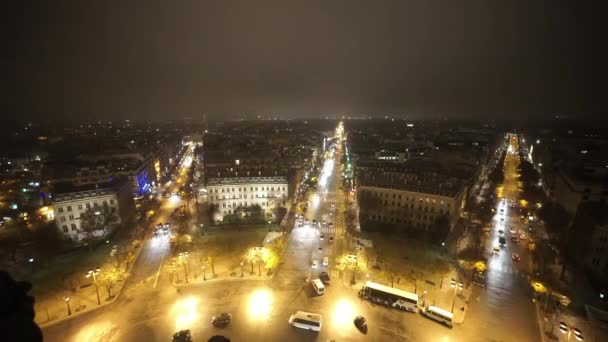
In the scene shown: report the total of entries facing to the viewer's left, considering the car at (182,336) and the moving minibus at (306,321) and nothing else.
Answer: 2

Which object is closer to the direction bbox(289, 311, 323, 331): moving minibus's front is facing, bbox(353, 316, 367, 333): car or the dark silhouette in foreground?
the dark silhouette in foreground

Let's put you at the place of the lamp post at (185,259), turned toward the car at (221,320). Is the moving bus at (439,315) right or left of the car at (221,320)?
left

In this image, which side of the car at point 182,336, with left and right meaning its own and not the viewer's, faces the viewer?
left

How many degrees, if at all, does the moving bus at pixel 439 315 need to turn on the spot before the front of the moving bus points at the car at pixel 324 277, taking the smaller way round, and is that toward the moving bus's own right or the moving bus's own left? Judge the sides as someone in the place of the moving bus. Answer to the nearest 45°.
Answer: approximately 45° to the moving bus's own left

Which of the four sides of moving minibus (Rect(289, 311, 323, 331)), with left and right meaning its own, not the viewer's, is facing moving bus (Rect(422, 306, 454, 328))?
back

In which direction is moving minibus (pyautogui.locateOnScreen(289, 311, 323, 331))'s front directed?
to the viewer's left

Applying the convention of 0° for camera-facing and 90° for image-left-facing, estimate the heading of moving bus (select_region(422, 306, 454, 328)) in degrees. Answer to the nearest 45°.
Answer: approximately 135°

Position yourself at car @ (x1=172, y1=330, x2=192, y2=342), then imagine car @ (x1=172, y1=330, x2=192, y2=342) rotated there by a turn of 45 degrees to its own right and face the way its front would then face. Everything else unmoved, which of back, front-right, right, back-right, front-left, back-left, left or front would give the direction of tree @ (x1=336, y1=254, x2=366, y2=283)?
back-right

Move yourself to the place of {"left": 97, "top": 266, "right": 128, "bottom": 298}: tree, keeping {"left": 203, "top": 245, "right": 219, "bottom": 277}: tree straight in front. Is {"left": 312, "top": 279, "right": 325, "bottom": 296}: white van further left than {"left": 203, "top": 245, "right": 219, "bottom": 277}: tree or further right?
right

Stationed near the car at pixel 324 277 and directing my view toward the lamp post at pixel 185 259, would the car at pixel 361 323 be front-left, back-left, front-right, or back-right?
back-left
